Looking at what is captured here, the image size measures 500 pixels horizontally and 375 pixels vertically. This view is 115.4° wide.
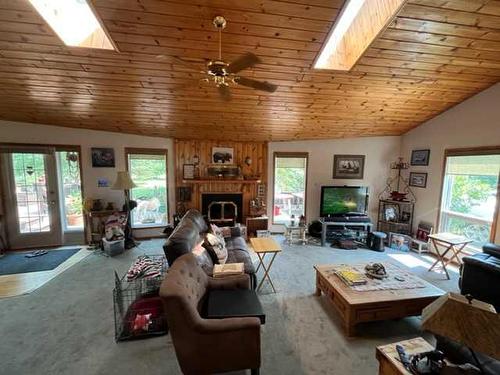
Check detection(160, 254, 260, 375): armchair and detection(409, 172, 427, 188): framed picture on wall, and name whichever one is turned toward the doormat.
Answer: the framed picture on wall

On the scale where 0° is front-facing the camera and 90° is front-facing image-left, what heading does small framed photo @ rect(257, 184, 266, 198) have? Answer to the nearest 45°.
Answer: approximately 0°

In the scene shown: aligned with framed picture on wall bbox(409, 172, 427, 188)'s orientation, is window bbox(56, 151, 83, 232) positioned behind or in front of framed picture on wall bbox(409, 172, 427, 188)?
in front

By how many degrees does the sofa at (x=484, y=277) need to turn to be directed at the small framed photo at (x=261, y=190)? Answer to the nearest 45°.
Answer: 0° — it already faces it

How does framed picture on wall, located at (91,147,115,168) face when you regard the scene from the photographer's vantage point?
facing the viewer

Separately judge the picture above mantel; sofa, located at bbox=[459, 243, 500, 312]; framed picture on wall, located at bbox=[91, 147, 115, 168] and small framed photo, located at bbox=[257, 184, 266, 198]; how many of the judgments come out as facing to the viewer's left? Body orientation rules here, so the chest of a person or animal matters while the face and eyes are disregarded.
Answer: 1

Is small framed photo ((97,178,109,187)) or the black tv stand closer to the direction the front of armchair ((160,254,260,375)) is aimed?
the black tv stand

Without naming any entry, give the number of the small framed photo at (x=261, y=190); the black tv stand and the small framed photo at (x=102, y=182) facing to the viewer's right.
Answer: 0

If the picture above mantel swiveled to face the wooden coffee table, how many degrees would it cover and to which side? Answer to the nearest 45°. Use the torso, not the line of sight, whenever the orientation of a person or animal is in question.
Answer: approximately 45° to its left

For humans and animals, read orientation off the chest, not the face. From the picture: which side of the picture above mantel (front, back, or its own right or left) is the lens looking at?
front

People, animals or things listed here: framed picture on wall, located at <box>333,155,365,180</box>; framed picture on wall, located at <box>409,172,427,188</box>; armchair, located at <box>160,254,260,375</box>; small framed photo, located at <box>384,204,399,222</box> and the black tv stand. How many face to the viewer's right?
1

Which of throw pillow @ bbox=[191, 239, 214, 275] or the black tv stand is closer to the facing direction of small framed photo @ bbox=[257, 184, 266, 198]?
the throw pillow

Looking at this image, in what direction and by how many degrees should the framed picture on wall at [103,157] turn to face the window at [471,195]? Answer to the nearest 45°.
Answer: approximately 45° to its left
